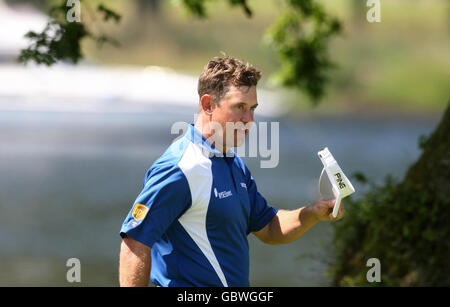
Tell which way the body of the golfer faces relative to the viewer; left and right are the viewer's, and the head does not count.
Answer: facing the viewer and to the right of the viewer

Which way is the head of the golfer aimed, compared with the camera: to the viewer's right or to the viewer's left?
to the viewer's right
